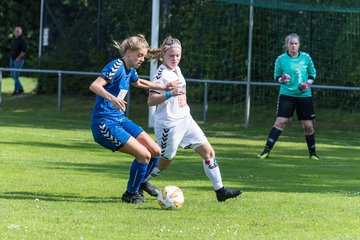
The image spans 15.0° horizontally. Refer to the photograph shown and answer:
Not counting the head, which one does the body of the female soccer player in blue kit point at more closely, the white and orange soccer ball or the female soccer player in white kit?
the white and orange soccer ball

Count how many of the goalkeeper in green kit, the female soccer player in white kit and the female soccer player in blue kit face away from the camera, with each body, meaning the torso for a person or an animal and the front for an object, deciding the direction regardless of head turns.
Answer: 0

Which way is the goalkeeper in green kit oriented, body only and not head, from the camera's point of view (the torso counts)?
toward the camera

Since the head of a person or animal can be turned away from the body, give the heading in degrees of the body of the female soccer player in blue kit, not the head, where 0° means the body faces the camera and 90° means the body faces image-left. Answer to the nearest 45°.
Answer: approximately 315°

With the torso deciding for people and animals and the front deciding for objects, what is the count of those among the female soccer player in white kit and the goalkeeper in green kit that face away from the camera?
0

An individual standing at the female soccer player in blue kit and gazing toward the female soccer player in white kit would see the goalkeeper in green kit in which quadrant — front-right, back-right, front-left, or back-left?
front-left

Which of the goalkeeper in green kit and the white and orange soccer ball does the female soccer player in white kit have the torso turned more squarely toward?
the white and orange soccer ball

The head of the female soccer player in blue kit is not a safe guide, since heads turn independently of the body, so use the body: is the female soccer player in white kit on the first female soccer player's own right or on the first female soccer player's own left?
on the first female soccer player's own left

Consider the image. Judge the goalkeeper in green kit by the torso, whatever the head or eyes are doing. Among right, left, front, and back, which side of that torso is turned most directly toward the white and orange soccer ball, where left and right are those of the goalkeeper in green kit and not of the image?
front

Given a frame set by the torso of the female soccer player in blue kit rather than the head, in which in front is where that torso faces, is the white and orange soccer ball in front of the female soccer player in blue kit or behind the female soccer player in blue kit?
in front

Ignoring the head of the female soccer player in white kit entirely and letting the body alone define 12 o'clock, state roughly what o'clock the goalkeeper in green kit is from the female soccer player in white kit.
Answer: The goalkeeper in green kit is roughly at 8 o'clock from the female soccer player in white kit.

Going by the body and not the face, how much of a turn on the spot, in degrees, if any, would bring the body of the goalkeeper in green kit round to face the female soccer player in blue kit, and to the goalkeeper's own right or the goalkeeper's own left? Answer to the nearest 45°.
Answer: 0° — they already face them
